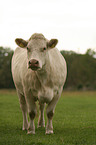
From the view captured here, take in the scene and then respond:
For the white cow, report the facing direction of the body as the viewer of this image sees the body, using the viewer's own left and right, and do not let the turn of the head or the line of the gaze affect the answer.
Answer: facing the viewer
